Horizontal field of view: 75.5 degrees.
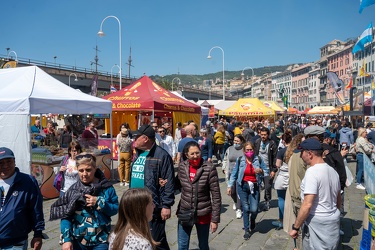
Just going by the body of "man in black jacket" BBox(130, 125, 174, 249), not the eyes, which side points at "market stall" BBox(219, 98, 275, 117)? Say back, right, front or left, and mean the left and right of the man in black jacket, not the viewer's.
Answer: back

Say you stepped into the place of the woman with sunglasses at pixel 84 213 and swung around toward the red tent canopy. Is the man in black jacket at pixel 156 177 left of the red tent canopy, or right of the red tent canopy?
right

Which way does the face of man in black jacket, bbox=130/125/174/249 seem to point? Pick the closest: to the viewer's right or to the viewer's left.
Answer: to the viewer's left

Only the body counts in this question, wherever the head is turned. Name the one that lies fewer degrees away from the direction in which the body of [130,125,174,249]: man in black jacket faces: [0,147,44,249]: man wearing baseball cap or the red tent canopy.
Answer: the man wearing baseball cap

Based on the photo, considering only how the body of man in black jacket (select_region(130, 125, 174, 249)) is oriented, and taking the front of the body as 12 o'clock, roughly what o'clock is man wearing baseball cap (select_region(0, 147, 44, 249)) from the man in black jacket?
The man wearing baseball cap is roughly at 1 o'clock from the man in black jacket.

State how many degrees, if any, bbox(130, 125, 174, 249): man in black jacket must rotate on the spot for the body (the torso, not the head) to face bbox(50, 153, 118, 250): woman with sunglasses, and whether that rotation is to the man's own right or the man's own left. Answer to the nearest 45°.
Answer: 0° — they already face them

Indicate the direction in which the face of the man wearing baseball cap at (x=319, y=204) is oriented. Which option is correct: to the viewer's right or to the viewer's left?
to the viewer's left

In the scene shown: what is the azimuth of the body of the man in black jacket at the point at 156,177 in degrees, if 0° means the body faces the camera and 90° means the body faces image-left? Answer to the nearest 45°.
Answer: approximately 45°

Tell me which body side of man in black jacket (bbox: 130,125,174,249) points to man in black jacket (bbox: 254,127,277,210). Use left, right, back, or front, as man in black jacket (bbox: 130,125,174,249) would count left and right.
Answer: back

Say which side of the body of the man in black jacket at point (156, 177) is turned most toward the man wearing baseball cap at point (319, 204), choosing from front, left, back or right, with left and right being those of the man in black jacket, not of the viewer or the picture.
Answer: left
